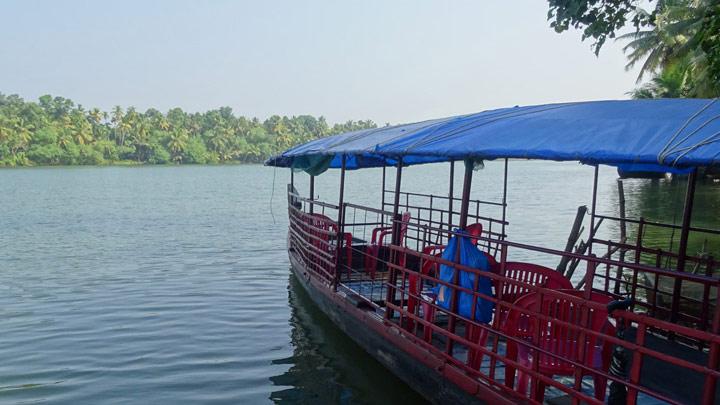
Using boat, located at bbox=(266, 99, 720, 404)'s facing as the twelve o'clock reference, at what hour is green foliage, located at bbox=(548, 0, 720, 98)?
The green foliage is roughly at 2 o'clock from the boat.

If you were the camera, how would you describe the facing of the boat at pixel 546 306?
facing away from the viewer and to the left of the viewer
